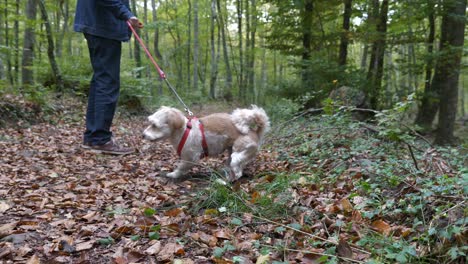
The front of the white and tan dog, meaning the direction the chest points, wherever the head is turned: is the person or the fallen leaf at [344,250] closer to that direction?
the person

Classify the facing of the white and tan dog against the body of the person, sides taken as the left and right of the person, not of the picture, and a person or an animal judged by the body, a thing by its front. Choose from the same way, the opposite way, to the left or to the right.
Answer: the opposite way

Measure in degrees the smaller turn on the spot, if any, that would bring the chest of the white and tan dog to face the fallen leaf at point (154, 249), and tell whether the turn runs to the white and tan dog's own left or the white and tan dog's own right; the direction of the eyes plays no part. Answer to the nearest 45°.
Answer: approximately 90° to the white and tan dog's own left

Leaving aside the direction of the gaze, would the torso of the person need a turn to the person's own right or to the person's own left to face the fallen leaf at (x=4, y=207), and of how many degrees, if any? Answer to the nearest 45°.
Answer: approximately 90° to the person's own right

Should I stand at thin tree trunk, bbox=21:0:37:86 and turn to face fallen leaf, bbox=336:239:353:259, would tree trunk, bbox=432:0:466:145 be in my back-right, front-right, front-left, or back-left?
front-left

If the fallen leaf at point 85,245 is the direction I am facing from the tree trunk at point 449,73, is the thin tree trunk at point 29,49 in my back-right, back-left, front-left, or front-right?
front-right

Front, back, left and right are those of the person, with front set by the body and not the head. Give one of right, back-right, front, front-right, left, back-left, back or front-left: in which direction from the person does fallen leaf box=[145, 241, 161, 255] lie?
right

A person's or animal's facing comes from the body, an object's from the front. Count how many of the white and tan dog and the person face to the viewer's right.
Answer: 1

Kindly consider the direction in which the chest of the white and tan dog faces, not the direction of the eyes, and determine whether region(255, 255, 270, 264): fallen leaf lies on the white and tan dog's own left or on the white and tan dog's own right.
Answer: on the white and tan dog's own left

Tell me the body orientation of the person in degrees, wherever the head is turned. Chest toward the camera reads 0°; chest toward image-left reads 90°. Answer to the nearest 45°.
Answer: approximately 270°

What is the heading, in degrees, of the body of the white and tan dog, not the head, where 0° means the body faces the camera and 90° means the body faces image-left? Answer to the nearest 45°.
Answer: approximately 90°
